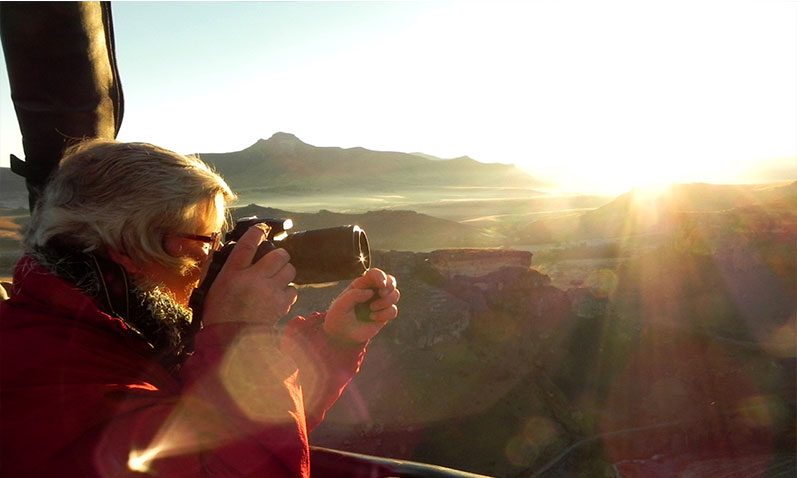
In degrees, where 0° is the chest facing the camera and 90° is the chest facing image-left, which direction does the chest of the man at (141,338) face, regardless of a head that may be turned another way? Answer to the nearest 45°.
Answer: approximately 270°

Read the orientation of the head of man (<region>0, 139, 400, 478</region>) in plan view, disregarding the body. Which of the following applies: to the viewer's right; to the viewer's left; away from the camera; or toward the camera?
to the viewer's right
